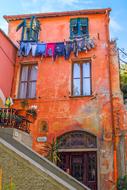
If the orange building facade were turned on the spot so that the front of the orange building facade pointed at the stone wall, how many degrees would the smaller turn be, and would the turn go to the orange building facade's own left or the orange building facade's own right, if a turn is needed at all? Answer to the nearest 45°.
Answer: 0° — it already faces it

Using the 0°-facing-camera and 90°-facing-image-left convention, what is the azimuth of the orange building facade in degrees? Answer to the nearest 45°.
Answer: approximately 0°
